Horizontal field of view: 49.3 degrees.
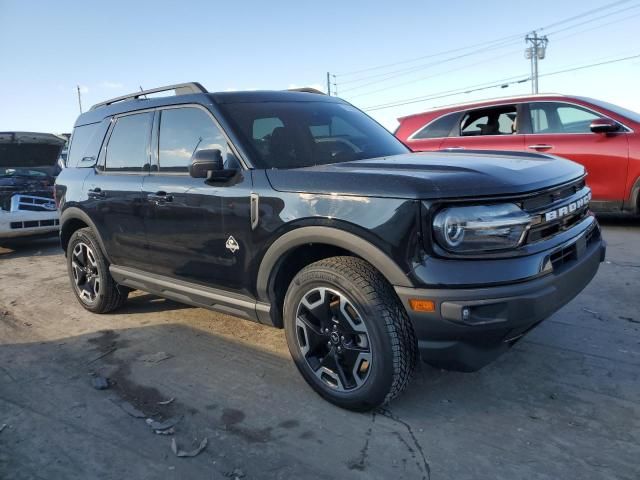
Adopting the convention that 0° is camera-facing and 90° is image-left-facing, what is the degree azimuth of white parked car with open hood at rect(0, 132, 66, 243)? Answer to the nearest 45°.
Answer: approximately 315°

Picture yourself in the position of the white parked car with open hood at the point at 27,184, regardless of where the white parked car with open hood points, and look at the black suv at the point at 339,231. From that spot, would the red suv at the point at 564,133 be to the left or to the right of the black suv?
left

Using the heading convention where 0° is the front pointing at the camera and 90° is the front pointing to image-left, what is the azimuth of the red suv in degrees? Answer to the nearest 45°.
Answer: approximately 270°

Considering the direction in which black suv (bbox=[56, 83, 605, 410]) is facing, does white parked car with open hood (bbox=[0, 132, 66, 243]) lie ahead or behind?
behind

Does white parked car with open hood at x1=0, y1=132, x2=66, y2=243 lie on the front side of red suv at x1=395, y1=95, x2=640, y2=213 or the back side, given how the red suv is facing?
on the back side

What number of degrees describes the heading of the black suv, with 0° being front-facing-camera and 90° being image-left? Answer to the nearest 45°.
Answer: approximately 315°

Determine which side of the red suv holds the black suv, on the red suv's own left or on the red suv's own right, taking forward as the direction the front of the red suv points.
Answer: on the red suv's own right
